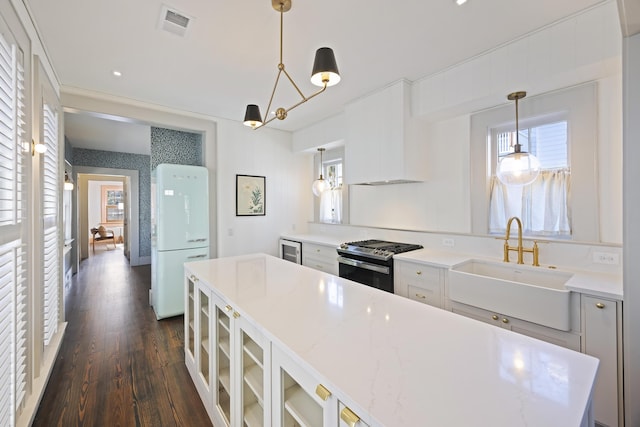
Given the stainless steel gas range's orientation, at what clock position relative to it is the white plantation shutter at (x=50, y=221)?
The white plantation shutter is roughly at 1 o'clock from the stainless steel gas range.

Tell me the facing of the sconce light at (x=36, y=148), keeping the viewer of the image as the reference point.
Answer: facing to the right of the viewer

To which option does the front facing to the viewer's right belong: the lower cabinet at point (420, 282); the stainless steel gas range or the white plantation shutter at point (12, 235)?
the white plantation shutter

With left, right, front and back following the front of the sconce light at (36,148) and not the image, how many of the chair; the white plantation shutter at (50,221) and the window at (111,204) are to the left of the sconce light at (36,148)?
3

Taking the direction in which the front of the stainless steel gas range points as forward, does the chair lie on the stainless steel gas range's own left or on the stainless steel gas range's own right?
on the stainless steel gas range's own right

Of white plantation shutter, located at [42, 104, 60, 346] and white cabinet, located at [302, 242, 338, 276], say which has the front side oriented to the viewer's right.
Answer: the white plantation shutter

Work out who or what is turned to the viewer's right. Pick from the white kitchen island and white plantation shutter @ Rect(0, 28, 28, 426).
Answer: the white plantation shutter

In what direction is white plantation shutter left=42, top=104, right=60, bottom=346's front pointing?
to the viewer's right

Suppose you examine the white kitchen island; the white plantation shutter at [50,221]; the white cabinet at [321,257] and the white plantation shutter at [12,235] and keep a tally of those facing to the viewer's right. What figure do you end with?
2

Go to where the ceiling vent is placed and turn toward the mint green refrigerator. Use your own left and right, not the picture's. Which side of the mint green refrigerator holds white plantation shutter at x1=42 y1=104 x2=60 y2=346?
left

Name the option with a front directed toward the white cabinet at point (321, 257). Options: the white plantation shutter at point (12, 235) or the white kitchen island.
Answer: the white plantation shutter

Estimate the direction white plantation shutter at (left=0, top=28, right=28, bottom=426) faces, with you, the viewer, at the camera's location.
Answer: facing to the right of the viewer

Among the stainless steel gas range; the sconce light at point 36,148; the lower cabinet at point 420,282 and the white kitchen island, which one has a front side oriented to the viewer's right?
the sconce light
